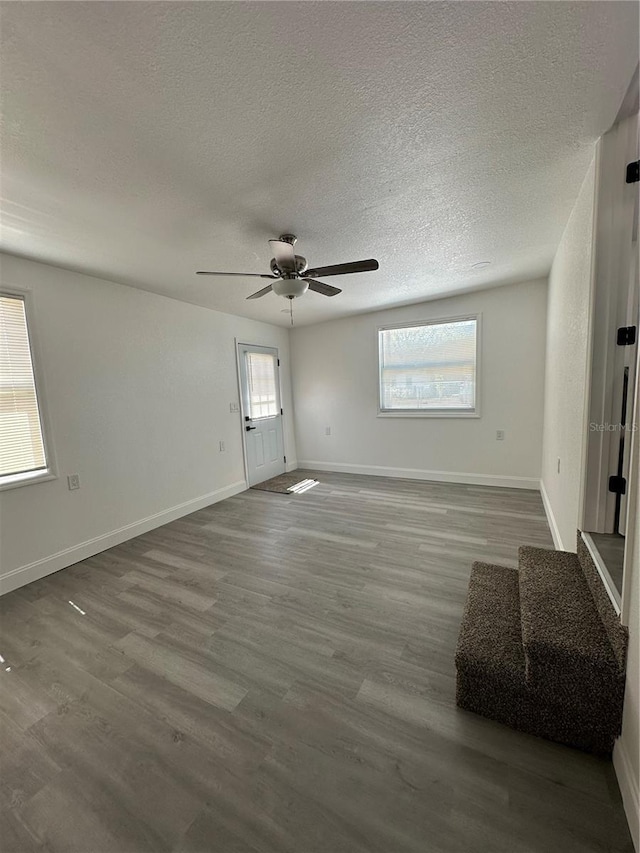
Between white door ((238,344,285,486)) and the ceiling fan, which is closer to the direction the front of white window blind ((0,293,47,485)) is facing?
the ceiling fan

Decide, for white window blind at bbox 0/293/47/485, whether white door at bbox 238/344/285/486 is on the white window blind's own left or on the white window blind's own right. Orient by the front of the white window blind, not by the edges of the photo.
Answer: on the white window blind's own left

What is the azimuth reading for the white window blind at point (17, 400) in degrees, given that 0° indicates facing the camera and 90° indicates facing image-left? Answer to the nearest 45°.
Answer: approximately 315°

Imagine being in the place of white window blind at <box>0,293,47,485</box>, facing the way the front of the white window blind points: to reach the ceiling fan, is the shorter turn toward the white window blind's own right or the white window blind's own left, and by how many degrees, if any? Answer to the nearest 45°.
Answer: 0° — it already faces it
